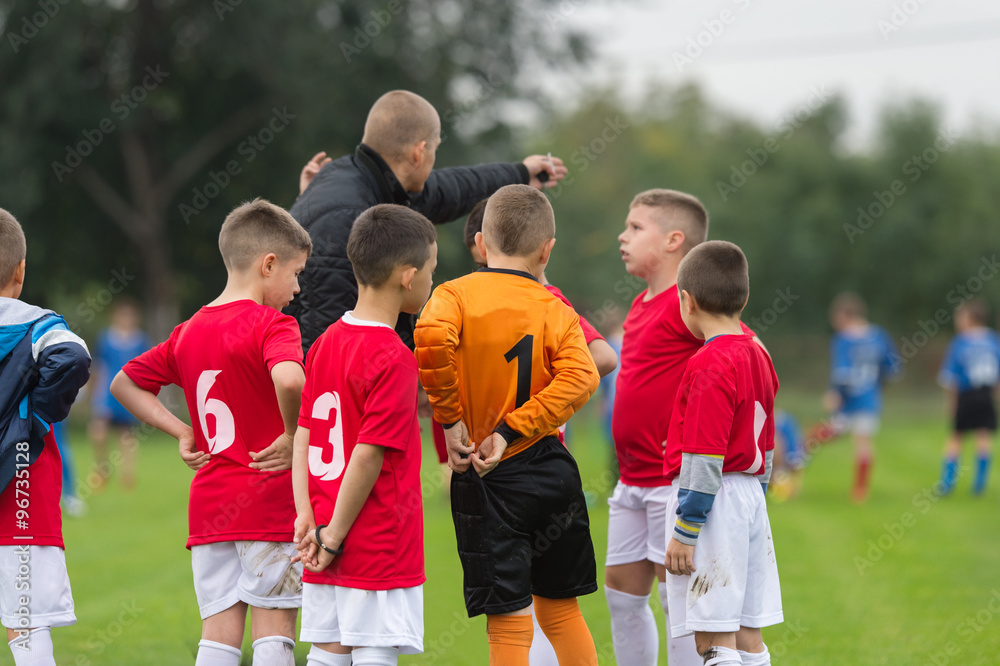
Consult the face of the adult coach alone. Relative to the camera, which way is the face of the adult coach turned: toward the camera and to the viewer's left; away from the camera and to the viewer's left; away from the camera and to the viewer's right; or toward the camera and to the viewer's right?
away from the camera and to the viewer's right

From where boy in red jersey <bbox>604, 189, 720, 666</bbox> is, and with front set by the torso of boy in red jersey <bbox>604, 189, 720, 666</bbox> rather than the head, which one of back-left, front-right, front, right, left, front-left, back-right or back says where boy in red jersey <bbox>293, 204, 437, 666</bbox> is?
front-left

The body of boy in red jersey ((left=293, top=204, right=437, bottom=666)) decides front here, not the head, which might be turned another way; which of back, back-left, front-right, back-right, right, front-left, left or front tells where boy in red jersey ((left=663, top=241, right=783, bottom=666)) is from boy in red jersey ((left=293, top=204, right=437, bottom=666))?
front-right

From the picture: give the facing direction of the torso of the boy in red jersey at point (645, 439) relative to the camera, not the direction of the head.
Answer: to the viewer's left

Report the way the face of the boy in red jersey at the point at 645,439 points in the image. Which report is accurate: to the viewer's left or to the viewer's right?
to the viewer's left

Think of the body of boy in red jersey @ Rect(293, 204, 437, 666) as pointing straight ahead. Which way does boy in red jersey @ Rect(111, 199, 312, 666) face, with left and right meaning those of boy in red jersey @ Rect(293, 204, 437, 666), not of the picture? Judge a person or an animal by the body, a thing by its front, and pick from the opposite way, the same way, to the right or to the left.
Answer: the same way

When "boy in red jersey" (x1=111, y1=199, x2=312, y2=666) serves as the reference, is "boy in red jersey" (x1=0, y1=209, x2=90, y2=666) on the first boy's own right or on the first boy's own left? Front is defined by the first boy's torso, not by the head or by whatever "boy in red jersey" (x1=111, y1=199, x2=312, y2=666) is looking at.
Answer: on the first boy's own left

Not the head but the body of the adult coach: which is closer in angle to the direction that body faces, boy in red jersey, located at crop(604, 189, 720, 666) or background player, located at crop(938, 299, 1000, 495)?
the background player

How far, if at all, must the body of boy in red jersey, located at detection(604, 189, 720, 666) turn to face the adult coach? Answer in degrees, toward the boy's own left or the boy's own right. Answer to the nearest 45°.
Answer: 0° — they already face them

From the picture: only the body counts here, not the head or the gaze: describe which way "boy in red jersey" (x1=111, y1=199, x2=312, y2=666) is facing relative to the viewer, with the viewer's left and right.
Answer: facing away from the viewer and to the right of the viewer

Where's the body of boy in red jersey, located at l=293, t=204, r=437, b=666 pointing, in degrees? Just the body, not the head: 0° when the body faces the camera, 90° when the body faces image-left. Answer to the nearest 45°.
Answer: approximately 225°
